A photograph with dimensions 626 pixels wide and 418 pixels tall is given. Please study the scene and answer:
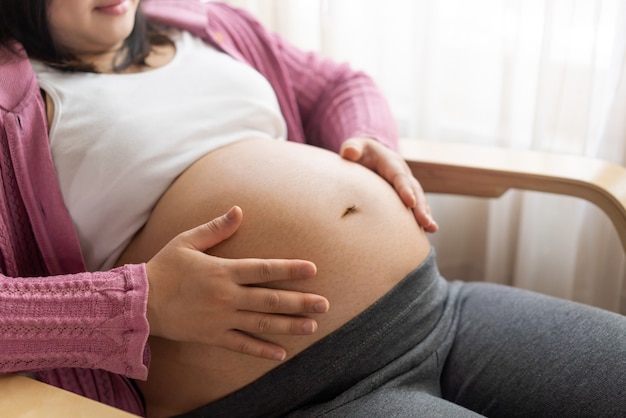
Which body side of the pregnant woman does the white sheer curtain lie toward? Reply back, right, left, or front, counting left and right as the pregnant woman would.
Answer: left

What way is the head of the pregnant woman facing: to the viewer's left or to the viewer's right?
to the viewer's right

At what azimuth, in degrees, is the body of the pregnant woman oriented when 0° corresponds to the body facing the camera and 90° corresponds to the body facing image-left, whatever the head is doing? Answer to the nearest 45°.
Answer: approximately 315°
